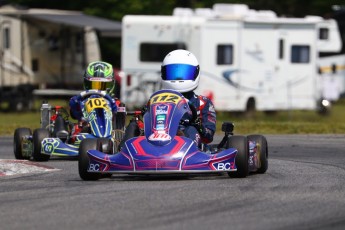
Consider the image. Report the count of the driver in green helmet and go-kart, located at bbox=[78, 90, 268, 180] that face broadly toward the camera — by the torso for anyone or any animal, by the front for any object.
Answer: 2

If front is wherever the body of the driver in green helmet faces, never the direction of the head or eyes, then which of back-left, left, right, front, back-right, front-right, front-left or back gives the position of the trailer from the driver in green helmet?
back

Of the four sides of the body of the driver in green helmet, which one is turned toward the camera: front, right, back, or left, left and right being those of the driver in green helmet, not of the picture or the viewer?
front

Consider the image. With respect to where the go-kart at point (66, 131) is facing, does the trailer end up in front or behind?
behind

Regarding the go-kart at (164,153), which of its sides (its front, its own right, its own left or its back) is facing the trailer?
back

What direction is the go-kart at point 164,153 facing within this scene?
toward the camera

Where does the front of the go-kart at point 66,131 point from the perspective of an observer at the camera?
facing the viewer and to the right of the viewer

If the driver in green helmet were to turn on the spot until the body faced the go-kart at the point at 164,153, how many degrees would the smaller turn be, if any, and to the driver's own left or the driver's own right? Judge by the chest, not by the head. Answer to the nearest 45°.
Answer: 0° — they already face it
